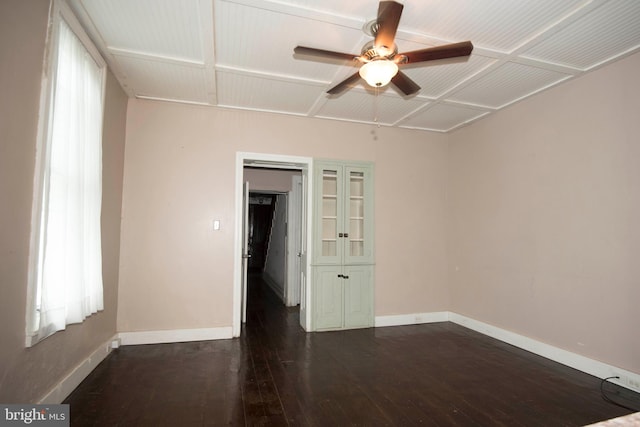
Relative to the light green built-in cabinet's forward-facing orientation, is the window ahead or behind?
ahead

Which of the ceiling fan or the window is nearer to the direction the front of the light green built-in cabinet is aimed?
the ceiling fan

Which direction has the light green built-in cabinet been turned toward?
toward the camera

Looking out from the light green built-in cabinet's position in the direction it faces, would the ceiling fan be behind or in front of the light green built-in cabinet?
in front

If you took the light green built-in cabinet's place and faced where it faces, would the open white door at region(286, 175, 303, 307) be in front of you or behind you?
behind

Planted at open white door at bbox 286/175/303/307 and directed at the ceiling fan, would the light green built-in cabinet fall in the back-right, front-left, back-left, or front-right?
front-left

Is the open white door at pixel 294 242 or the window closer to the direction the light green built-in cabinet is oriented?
the window

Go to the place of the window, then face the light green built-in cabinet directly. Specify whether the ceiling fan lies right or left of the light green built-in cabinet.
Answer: right

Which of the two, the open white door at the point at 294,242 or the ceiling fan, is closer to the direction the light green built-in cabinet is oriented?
the ceiling fan
